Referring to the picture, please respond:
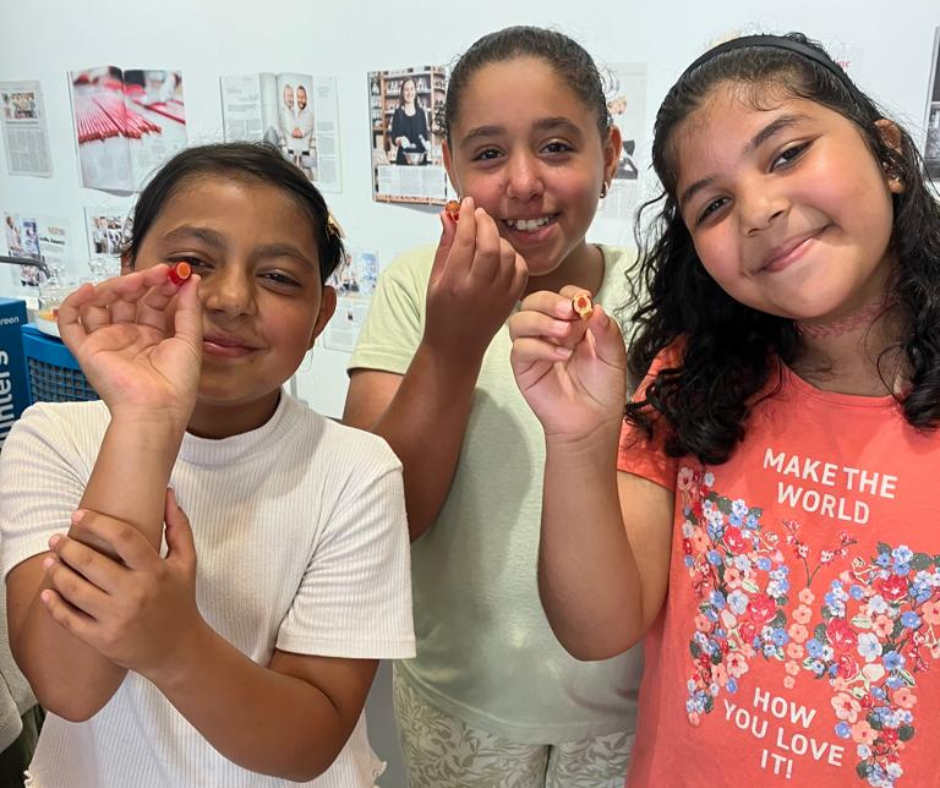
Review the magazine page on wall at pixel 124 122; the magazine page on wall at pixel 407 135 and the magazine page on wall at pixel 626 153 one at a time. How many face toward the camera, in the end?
3

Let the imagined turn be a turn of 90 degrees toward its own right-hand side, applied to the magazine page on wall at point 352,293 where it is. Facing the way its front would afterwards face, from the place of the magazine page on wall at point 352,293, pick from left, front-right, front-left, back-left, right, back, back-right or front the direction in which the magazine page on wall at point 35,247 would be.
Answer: front-right

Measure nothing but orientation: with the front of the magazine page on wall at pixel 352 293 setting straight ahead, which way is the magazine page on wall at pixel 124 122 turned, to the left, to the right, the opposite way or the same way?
the same way

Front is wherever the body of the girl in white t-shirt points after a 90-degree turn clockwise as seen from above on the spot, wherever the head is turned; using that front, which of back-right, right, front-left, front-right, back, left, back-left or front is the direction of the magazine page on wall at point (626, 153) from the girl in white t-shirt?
back-right

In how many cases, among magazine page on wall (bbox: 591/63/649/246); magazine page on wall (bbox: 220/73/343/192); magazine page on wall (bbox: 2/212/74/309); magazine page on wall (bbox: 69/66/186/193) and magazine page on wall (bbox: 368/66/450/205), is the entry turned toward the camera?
5

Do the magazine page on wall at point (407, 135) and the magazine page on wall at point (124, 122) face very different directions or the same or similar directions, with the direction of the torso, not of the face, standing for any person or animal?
same or similar directions

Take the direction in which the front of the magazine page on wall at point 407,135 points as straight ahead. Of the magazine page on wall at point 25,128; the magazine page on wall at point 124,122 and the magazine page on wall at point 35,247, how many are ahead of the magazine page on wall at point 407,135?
0

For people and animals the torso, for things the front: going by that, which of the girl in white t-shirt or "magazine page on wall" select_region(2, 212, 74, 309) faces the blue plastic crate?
the magazine page on wall

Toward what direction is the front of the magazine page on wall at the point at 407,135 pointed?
toward the camera

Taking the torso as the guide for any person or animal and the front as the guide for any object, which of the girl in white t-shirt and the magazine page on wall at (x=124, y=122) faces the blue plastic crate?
the magazine page on wall

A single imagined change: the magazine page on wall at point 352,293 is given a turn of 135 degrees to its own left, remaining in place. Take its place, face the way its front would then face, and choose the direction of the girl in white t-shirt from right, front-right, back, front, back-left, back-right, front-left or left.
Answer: back-right

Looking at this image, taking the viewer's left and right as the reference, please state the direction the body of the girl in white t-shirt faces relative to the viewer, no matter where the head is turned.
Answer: facing the viewer

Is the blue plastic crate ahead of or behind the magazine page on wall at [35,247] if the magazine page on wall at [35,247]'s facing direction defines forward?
ahead

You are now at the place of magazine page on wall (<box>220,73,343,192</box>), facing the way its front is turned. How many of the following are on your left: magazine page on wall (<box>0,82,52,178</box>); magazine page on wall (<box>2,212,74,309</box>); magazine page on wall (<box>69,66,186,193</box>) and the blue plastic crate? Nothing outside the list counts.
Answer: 0

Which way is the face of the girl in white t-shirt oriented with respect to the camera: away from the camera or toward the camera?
toward the camera

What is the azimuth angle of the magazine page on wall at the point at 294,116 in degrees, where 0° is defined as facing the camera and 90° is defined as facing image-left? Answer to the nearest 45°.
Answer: approximately 0°

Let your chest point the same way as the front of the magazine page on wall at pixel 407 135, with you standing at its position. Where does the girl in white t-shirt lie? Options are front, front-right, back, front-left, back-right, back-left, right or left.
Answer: front

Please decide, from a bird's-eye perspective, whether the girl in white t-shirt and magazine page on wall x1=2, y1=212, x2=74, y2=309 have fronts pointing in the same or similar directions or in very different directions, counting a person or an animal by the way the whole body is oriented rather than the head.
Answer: same or similar directions

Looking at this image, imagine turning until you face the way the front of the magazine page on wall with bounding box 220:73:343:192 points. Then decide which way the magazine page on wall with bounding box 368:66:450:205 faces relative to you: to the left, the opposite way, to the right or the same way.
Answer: the same way

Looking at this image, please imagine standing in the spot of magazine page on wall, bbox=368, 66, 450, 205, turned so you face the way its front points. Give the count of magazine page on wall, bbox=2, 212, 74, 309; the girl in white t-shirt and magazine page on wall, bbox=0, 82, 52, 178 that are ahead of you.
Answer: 1
